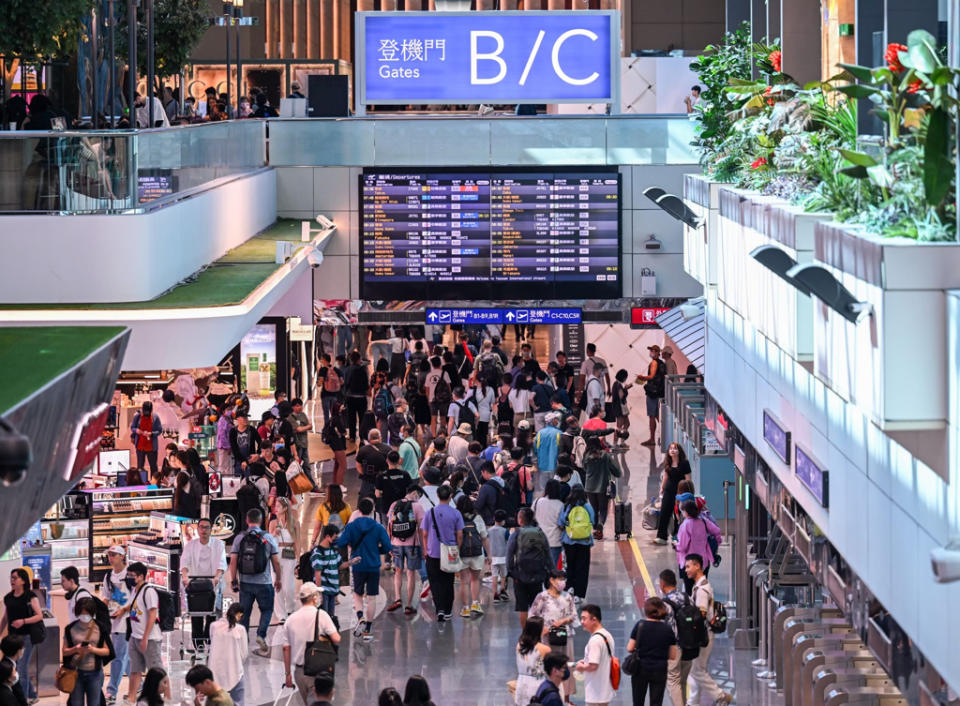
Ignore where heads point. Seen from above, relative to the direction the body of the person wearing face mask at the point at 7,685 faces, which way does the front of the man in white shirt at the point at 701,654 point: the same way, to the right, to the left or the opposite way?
the opposite way

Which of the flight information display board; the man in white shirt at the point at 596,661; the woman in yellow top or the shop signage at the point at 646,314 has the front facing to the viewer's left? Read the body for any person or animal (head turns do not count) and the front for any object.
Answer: the man in white shirt

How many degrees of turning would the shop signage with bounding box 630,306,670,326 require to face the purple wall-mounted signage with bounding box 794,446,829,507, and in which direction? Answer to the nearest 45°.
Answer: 0° — it already faces it

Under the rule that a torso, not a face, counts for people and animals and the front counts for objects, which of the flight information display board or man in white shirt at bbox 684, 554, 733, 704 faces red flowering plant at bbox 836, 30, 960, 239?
the flight information display board

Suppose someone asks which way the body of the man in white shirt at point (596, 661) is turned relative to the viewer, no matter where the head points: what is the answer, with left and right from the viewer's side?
facing to the left of the viewer
